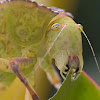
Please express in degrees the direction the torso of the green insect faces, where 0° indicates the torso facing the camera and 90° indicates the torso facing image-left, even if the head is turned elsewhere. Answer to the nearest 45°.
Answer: approximately 315°
